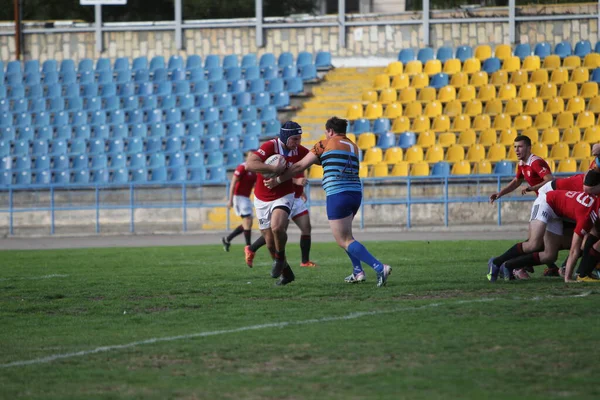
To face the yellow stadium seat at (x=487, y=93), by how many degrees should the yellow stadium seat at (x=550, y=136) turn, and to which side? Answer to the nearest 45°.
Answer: approximately 135° to its right

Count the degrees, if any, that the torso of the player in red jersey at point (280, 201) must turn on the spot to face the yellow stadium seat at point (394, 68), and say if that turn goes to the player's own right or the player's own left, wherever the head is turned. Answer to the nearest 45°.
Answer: approximately 135° to the player's own left

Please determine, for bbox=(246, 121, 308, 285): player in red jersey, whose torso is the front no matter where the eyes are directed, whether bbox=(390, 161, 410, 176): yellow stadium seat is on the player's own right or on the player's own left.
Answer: on the player's own left

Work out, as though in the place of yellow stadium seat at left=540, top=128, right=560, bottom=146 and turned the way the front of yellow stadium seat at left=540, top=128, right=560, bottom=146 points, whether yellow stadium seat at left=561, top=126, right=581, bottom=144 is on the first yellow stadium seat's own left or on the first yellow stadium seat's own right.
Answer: on the first yellow stadium seat's own left

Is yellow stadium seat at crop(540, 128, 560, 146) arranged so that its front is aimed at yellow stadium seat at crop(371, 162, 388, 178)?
no

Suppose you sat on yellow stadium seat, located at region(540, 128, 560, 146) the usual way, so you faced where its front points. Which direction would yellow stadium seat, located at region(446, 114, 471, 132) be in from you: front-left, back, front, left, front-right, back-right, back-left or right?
right

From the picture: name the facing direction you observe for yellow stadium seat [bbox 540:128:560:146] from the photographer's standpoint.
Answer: facing the viewer

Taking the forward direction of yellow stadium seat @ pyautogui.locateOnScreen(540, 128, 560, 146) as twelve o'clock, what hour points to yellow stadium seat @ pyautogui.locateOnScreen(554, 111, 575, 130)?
yellow stadium seat @ pyautogui.locateOnScreen(554, 111, 575, 130) is roughly at 7 o'clock from yellow stadium seat @ pyautogui.locateOnScreen(540, 128, 560, 146).

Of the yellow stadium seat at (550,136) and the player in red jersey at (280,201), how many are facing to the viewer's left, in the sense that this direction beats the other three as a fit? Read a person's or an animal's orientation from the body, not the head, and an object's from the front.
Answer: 0

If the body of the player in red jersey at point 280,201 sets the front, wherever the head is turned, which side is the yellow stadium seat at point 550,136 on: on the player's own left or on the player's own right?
on the player's own left

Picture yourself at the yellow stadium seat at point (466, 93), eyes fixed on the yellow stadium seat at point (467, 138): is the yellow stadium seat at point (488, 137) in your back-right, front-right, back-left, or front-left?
front-left

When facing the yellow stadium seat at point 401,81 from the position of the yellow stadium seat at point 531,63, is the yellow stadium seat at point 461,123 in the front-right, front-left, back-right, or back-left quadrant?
front-left

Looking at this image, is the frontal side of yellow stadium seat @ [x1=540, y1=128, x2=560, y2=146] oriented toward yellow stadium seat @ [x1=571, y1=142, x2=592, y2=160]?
no

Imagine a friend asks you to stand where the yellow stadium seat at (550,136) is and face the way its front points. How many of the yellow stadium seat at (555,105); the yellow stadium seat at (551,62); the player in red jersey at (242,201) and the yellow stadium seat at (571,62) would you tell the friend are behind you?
3

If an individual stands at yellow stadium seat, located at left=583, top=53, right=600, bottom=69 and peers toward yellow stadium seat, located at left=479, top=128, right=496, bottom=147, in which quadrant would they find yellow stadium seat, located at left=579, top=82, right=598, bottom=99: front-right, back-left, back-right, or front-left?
front-left

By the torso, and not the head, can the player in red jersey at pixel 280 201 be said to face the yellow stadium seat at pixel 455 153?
no
